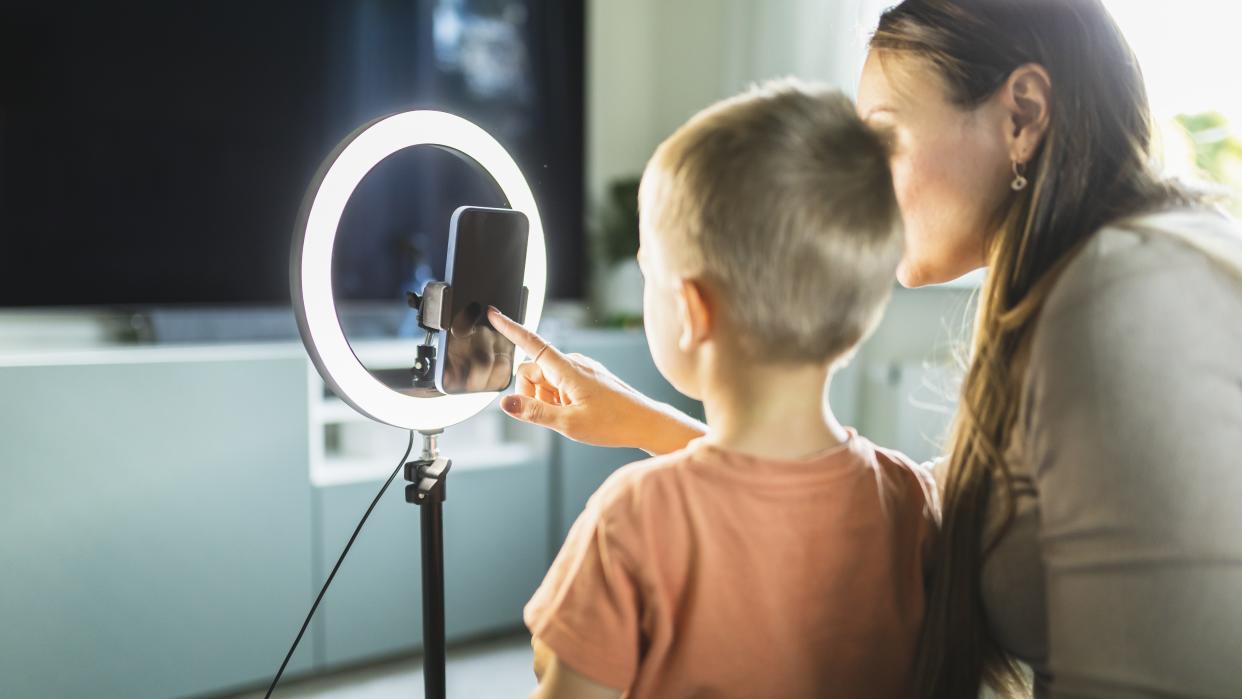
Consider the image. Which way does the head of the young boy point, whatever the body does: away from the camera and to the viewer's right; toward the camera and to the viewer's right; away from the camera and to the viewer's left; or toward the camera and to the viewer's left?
away from the camera and to the viewer's left

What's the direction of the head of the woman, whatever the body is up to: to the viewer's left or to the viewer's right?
to the viewer's left

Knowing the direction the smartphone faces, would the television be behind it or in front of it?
behind

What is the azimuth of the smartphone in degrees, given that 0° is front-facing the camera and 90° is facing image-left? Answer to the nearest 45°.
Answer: approximately 315°

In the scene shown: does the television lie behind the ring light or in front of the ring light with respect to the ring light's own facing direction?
behind

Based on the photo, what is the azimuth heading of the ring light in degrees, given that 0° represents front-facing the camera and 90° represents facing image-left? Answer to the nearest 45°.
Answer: approximately 315°
